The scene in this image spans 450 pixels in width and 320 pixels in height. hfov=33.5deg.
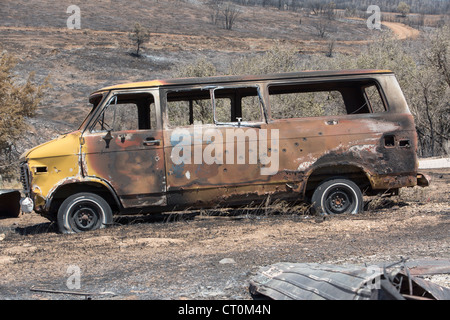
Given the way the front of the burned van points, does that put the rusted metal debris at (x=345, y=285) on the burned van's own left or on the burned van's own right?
on the burned van's own left

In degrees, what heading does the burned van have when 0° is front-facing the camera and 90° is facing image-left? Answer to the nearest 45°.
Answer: approximately 90°

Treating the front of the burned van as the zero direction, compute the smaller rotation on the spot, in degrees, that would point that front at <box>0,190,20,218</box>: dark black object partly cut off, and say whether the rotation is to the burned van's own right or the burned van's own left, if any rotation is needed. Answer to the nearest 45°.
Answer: approximately 45° to the burned van's own right

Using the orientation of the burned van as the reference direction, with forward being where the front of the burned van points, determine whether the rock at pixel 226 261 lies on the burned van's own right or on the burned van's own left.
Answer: on the burned van's own left

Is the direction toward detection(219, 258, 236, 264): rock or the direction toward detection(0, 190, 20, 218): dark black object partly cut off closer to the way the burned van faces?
the dark black object partly cut off

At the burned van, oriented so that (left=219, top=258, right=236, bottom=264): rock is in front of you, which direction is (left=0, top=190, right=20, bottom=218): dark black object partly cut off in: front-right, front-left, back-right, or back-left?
back-right
